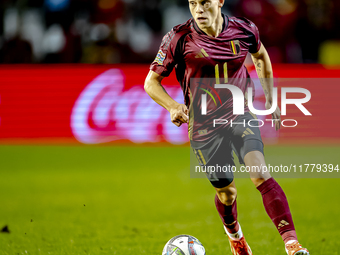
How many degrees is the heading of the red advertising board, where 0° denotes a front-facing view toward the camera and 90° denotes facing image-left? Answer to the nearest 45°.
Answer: approximately 0°

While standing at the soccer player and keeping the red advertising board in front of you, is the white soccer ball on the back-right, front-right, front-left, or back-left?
back-left

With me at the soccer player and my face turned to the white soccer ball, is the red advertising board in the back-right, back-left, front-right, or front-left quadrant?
back-right

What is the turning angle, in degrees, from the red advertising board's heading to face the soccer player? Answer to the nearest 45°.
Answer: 0° — it already faces them

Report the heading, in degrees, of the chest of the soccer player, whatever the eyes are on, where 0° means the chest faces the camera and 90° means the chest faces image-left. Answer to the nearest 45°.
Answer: approximately 0°

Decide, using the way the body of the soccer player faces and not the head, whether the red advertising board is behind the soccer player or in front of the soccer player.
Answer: behind

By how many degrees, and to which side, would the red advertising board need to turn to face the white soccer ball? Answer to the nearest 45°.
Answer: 0° — it already faces it

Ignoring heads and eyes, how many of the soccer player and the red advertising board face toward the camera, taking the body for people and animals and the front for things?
2
